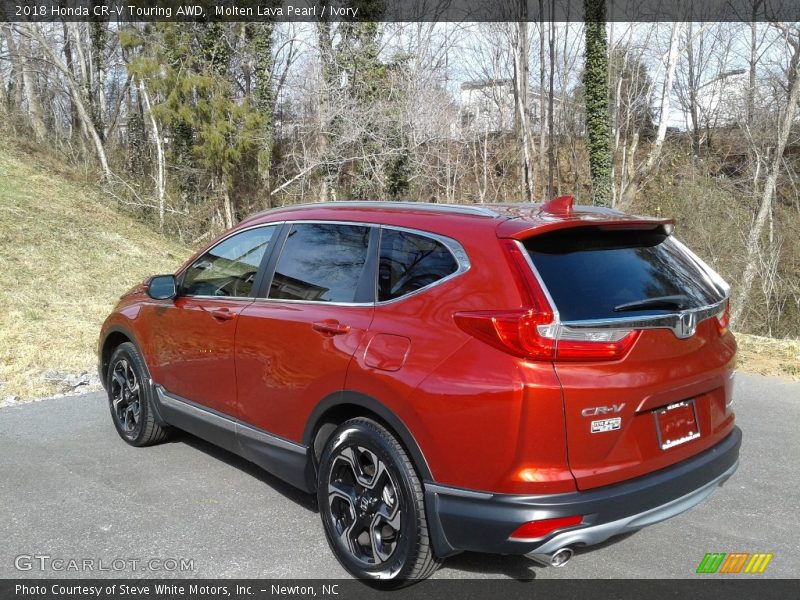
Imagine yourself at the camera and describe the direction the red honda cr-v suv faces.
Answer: facing away from the viewer and to the left of the viewer

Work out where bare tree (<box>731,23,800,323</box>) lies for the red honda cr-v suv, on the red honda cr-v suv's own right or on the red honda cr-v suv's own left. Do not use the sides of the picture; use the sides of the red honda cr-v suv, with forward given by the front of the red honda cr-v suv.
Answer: on the red honda cr-v suv's own right

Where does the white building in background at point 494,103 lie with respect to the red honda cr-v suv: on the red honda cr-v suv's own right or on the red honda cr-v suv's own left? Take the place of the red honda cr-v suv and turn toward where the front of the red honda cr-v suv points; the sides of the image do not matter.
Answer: on the red honda cr-v suv's own right

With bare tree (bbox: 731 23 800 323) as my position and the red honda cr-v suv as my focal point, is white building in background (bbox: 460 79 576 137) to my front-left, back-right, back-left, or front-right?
back-right

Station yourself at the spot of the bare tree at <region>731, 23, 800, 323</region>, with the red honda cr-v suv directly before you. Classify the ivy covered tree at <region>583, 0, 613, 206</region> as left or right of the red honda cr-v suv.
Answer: right

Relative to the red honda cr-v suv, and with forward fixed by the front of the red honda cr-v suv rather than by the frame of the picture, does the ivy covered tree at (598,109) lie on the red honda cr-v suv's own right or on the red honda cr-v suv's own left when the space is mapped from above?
on the red honda cr-v suv's own right
